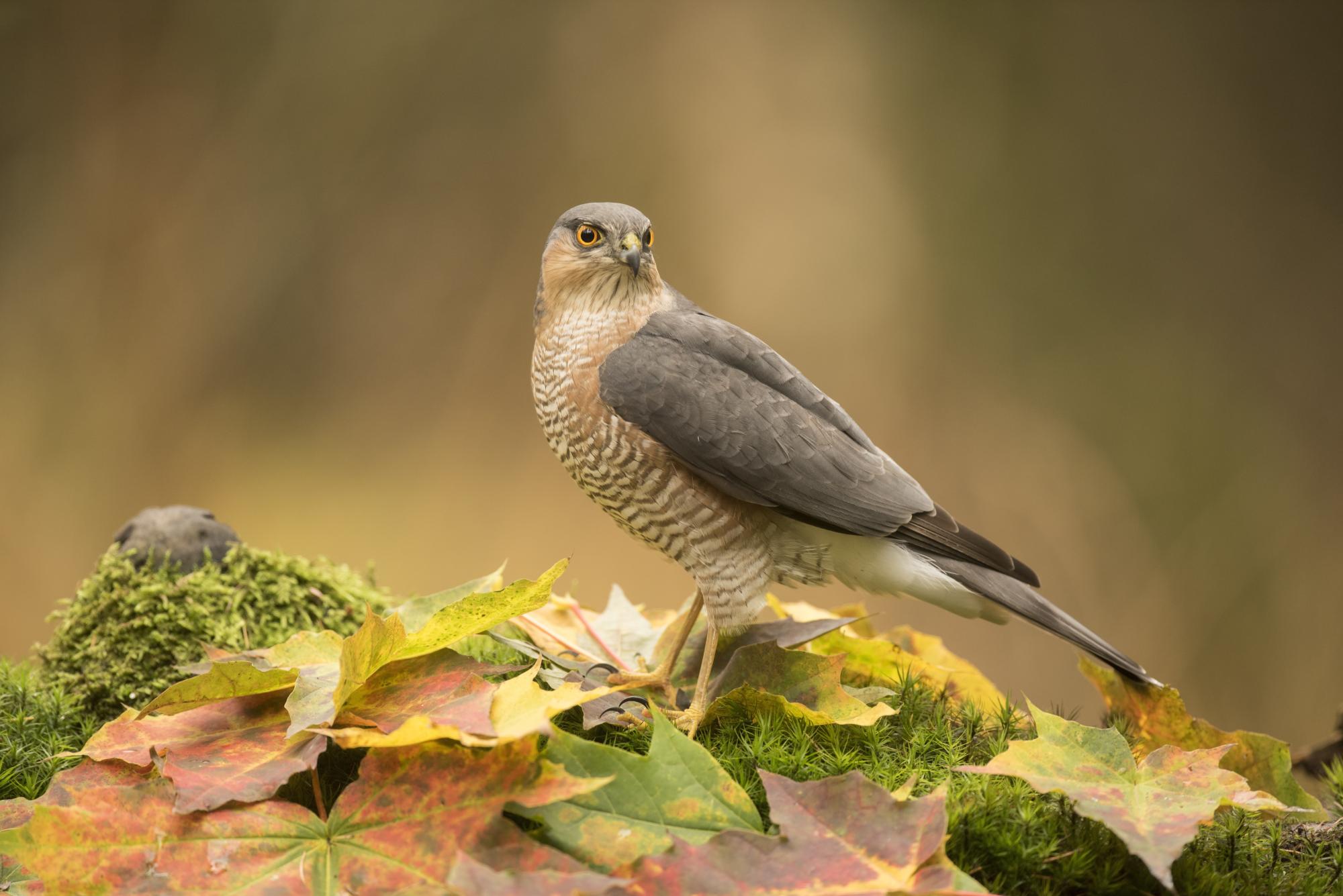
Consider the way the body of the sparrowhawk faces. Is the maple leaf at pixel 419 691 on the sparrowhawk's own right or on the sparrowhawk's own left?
on the sparrowhawk's own left

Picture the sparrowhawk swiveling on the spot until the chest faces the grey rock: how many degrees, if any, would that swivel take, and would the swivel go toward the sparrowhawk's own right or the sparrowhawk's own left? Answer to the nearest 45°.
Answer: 0° — it already faces it

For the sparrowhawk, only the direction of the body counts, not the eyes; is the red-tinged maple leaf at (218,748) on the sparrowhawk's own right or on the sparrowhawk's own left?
on the sparrowhawk's own left

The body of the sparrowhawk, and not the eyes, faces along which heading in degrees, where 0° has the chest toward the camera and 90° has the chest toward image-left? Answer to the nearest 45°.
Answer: approximately 90°

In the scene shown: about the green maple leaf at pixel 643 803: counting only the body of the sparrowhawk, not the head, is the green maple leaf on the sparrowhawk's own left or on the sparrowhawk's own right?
on the sparrowhawk's own left

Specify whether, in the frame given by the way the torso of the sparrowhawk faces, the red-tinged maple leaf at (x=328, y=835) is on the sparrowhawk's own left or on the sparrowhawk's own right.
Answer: on the sparrowhawk's own left
